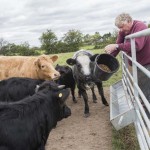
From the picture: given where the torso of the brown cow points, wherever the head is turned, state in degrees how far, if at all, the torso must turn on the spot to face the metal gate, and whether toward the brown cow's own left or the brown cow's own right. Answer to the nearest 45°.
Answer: approximately 45° to the brown cow's own right

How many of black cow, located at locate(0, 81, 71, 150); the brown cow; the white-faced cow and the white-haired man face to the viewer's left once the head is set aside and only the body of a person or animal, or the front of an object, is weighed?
1

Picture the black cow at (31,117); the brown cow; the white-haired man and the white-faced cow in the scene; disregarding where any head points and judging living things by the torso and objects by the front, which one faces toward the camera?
the white-faced cow

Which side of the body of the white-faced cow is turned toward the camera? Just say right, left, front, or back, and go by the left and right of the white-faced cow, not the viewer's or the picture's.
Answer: front

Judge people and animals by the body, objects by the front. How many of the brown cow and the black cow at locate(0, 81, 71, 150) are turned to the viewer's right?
2

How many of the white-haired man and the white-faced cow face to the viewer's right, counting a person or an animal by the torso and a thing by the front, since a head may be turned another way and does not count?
0

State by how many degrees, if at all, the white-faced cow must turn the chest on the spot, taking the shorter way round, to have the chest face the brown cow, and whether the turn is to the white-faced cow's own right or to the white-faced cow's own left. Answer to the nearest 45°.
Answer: approximately 90° to the white-faced cow's own right

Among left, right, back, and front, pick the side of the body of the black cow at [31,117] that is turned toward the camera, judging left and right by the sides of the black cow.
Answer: right

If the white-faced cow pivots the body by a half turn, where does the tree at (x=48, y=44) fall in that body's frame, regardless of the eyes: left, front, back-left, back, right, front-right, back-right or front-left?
front

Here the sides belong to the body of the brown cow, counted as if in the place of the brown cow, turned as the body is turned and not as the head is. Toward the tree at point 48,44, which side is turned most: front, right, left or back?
left

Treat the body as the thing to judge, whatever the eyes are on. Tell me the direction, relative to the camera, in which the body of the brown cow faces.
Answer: to the viewer's right

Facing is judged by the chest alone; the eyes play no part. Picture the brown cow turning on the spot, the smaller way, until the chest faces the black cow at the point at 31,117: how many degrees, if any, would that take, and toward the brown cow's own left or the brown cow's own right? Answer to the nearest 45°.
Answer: approximately 90° to the brown cow's own right

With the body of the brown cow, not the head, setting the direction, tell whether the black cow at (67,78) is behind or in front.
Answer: in front

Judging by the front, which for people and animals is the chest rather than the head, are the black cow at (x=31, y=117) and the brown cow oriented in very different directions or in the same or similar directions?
same or similar directions

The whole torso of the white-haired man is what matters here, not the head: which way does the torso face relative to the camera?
to the viewer's left

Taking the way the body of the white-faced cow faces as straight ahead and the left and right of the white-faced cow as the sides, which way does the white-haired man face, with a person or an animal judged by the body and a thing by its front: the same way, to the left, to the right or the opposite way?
to the right

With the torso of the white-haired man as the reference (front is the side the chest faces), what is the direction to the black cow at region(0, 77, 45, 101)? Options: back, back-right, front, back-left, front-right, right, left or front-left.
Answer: front
